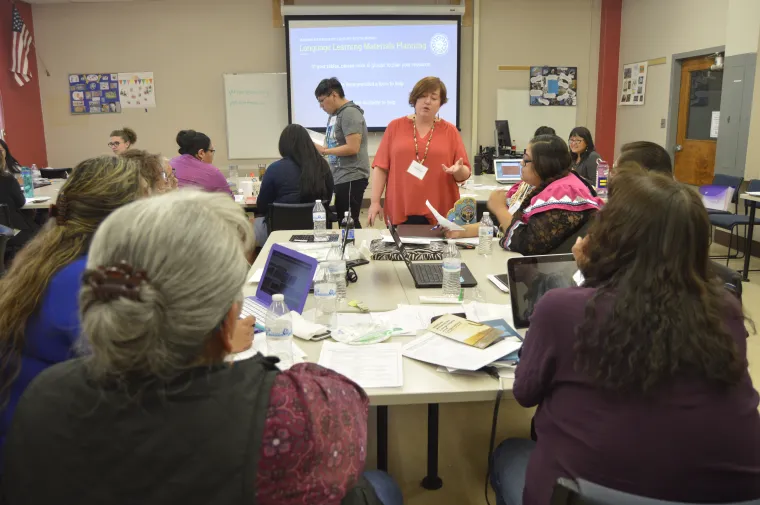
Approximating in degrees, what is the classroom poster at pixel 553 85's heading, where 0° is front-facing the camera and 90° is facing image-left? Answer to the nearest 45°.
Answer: approximately 0°

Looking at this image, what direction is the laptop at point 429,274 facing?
to the viewer's right

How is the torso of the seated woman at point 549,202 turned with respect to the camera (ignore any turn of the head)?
to the viewer's left

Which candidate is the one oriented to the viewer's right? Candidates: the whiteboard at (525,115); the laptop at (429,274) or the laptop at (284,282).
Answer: the laptop at (429,274)

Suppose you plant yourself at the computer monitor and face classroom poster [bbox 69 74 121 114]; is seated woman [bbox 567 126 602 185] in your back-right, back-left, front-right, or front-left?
back-left

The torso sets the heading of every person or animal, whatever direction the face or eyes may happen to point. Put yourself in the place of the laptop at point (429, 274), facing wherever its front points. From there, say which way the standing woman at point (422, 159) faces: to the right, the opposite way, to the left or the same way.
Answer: to the right

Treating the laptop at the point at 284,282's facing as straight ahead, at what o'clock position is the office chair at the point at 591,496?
The office chair is roughly at 10 o'clock from the laptop.

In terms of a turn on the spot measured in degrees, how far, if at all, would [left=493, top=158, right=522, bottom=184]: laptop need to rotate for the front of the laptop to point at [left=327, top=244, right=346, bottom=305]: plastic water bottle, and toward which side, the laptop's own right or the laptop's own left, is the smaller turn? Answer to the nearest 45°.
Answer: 0° — it already faces it

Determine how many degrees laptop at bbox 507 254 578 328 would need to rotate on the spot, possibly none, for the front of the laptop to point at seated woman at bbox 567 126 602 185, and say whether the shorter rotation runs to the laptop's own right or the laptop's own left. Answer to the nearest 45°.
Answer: approximately 180°

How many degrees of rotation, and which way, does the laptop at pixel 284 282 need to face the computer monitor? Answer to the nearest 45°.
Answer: approximately 180°

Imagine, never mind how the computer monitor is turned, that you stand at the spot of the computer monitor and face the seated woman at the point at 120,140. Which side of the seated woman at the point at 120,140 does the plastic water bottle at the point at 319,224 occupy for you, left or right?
left

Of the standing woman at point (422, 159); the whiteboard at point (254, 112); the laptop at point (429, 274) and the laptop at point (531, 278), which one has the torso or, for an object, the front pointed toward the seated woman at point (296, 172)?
the whiteboard

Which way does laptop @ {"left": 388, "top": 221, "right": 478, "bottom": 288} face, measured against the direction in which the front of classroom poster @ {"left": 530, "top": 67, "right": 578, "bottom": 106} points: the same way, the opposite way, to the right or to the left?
to the left

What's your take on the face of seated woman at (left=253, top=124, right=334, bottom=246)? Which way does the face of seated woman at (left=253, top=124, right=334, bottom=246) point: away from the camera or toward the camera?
away from the camera

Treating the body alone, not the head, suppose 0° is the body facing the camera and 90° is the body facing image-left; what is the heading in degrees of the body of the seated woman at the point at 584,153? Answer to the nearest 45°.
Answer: approximately 45°
